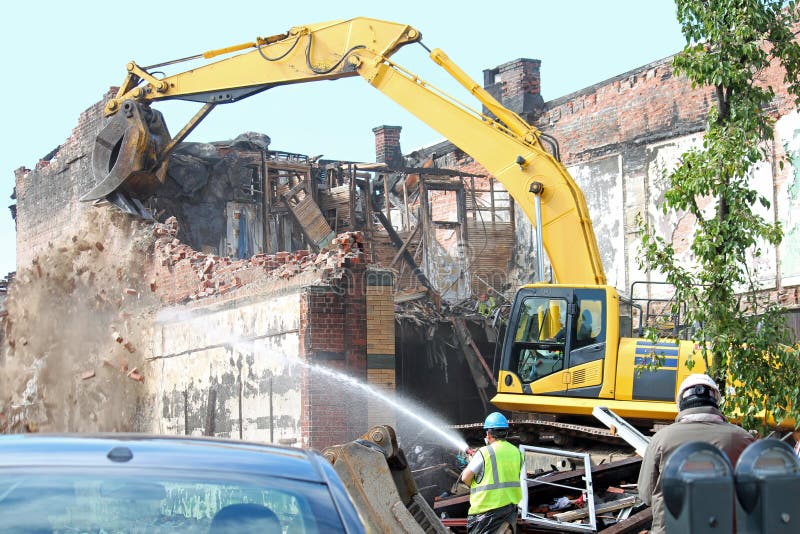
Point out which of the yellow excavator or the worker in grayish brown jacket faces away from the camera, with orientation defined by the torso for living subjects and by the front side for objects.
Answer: the worker in grayish brown jacket

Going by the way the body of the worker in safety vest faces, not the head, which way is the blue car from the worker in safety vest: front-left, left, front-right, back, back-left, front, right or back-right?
back-left

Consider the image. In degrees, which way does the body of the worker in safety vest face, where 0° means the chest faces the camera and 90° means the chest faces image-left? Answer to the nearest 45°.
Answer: approximately 135°

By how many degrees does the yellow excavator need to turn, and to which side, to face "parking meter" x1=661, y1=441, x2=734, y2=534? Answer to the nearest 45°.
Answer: approximately 90° to its left

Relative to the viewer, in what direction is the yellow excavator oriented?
to the viewer's left

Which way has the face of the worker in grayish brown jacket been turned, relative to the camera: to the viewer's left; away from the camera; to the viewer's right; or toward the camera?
away from the camera

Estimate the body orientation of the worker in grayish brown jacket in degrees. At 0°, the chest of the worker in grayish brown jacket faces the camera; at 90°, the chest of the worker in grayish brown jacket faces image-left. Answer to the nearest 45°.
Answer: approximately 180°

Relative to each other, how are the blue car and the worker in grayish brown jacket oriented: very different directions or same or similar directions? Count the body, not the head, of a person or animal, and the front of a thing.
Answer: same or similar directions

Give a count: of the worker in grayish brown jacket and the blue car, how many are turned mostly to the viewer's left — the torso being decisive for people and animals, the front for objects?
0

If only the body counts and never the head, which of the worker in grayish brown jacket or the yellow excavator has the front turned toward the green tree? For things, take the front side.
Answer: the worker in grayish brown jacket

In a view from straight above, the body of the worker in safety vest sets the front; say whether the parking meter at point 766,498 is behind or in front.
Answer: behind

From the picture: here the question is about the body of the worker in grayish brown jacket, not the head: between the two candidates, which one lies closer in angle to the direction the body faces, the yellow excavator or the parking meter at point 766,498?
the yellow excavator

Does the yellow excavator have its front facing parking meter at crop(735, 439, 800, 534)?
no

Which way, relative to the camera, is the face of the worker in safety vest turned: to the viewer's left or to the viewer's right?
to the viewer's left

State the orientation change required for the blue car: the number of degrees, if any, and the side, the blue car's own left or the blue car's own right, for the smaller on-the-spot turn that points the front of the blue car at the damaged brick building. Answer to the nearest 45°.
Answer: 0° — it already faces it

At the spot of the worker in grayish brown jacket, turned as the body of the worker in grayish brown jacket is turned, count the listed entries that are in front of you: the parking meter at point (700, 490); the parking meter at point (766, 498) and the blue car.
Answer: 0

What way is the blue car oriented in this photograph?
away from the camera
